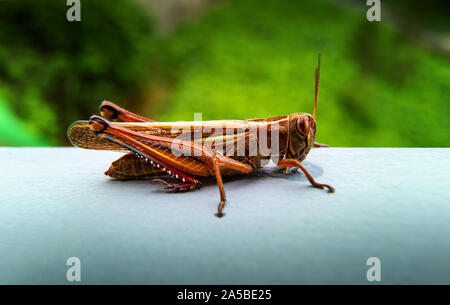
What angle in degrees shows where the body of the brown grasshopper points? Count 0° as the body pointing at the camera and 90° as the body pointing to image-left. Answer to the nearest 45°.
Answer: approximately 270°
